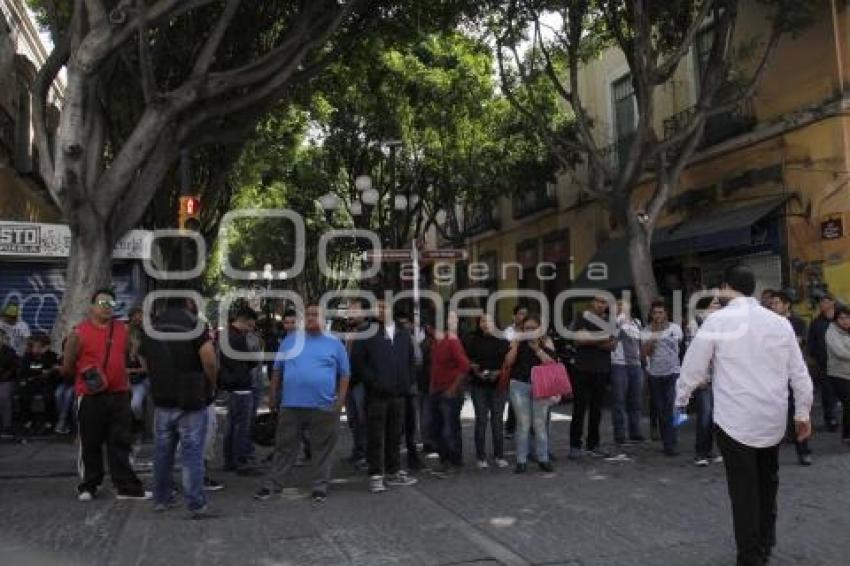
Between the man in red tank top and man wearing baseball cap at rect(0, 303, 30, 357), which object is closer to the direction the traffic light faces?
the man in red tank top

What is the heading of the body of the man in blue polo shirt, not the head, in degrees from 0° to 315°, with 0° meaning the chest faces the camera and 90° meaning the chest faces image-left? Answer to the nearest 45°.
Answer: approximately 0°

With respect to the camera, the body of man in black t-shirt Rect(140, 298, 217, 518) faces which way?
away from the camera

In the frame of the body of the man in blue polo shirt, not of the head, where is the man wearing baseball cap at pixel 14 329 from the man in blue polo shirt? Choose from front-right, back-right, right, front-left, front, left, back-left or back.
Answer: back-right

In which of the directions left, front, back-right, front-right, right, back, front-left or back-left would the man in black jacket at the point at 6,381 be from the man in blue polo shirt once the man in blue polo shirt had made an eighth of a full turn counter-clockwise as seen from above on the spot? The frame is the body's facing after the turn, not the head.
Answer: back

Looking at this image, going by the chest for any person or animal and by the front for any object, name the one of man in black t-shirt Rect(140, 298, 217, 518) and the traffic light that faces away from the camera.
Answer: the man in black t-shirt

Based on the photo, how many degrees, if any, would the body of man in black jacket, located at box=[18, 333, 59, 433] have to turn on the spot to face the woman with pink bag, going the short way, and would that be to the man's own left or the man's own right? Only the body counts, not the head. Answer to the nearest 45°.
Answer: approximately 45° to the man's own left

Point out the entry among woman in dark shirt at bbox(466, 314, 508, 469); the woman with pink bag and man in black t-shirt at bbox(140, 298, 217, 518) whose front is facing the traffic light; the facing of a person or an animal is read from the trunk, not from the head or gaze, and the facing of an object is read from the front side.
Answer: the man in black t-shirt

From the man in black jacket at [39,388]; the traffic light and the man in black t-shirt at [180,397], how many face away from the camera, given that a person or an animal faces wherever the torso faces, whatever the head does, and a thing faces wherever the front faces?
1
